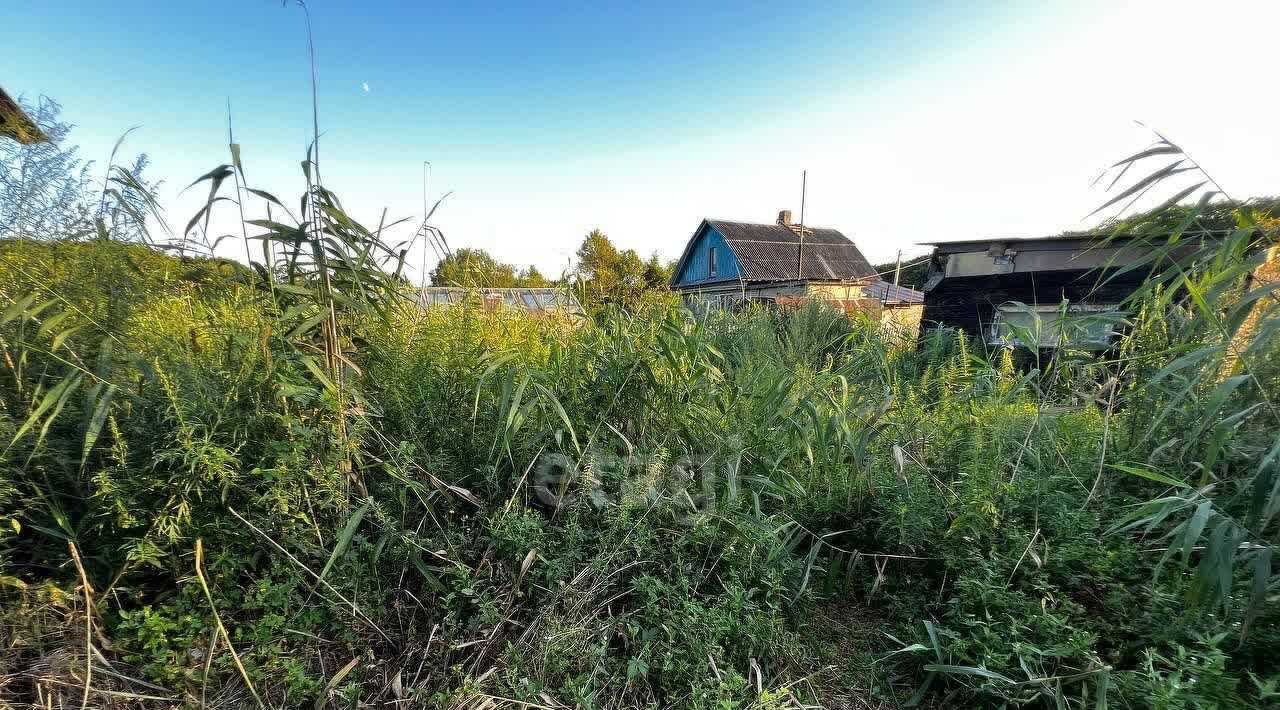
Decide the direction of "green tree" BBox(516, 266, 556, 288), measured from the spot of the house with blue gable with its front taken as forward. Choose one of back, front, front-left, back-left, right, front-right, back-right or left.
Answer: right

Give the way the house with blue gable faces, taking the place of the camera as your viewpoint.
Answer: facing the viewer and to the left of the viewer
